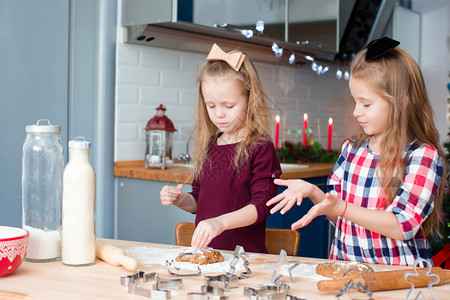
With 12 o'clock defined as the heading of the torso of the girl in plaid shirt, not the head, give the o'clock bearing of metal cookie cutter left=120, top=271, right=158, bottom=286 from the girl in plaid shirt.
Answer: The metal cookie cutter is roughly at 12 o'clock from the girl in plaid shirt.

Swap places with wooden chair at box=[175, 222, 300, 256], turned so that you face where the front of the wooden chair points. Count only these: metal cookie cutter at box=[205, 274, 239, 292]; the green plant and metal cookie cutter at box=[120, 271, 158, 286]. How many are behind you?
1

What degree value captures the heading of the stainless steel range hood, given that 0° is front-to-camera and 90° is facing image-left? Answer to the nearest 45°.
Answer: approximately 315°

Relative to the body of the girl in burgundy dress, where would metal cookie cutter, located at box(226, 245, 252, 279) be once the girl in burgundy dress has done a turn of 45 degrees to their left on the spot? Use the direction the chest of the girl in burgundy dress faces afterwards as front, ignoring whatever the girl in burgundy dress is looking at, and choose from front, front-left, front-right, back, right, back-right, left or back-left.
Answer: front

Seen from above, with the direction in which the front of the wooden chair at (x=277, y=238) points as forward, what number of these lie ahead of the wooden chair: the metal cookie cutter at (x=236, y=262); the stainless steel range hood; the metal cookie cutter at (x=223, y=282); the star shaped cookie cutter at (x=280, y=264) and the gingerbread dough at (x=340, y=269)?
4

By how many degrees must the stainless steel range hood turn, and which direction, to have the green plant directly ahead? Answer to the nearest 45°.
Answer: approximately 90° to its left

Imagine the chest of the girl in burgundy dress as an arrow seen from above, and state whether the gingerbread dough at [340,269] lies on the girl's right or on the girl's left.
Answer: on the girl's left

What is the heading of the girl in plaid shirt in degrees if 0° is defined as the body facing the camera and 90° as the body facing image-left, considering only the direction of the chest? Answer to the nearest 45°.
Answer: approximately 45°

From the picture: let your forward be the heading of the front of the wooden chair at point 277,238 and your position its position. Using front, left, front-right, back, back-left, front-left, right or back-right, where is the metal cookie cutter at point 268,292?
front

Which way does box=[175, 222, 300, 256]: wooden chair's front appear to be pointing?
toward the camera

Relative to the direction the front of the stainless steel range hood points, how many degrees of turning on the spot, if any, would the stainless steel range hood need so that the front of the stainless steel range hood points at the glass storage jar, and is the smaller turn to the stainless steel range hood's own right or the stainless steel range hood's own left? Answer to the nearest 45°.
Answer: approximately 45° to the stainless steel range hood's own right

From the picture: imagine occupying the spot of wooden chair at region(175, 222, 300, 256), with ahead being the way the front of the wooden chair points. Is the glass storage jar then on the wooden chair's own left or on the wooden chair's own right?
on the wooden chair's own right

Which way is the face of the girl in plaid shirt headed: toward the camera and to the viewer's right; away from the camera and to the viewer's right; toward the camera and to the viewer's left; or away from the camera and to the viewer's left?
toward the camera and to the viewer's left
